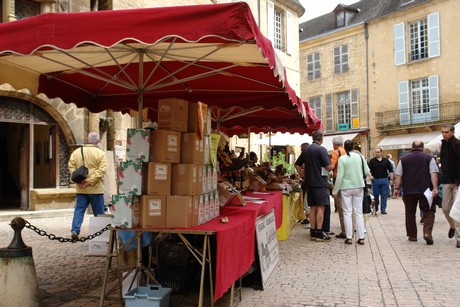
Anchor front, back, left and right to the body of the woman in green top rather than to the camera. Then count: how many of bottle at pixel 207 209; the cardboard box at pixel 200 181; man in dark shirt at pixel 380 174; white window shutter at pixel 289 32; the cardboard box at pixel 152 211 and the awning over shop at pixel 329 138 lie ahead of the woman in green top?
3

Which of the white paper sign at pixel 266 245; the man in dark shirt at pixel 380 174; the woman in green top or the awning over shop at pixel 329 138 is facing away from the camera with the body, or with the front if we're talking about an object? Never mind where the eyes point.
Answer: the woman in green top

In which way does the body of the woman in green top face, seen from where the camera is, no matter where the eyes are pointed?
away from the camera

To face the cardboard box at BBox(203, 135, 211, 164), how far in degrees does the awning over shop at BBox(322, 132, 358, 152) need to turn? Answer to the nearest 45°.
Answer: approximately 45° to its left

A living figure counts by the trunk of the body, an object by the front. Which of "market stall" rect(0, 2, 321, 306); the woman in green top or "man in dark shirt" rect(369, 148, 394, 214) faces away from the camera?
the woman in green top

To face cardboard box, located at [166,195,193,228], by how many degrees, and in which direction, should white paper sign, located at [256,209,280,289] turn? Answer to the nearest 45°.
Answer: approximately 90° to its right

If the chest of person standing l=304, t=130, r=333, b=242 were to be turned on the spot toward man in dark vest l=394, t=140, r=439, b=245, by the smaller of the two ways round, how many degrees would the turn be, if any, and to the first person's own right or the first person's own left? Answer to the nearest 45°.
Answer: approximately 45° to the first person's own right

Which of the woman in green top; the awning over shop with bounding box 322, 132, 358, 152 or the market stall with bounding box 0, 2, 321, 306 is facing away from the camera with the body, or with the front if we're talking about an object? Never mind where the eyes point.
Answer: the woman in green top

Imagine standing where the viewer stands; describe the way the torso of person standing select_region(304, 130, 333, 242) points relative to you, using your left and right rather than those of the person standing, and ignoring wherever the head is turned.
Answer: facing away from the viewer and to the right of the viewer

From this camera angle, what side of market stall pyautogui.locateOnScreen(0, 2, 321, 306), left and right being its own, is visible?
right
